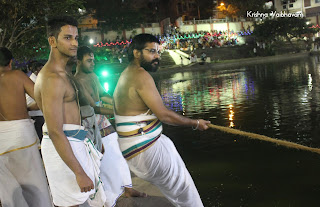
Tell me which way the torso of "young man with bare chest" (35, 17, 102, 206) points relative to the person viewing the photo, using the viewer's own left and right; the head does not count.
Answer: facing to the right of the viewer

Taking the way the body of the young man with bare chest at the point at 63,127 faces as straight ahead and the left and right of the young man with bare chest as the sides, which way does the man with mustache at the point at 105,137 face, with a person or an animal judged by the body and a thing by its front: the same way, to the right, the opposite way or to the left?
the same way

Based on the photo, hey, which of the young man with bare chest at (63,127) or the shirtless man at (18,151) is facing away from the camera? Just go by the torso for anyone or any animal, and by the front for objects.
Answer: the shirtless man

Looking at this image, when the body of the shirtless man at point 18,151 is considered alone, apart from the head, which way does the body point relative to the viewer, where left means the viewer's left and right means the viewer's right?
facing away from the viewer

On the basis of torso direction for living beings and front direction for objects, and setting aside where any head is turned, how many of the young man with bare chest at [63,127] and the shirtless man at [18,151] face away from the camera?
1

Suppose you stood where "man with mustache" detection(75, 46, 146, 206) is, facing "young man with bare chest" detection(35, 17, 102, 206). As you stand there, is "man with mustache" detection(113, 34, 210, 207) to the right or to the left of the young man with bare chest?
left

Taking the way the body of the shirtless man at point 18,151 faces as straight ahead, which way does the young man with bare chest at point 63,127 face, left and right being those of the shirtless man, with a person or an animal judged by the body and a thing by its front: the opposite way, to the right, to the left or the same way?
to the right

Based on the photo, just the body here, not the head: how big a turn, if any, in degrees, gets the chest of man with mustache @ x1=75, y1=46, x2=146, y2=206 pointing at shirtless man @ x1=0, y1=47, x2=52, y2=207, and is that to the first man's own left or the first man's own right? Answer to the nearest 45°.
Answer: approximately 135° to the first man's own right

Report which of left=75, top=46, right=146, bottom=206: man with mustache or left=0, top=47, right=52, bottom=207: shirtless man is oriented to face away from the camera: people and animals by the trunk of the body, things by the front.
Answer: the shirtless man

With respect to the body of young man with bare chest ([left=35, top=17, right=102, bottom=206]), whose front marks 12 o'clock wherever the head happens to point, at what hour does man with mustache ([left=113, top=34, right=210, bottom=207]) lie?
The man with mustache is roughly at 11 o'clock from the young man with bare chest.

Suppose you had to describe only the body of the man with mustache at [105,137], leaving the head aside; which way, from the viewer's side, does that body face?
to the viewer's right
